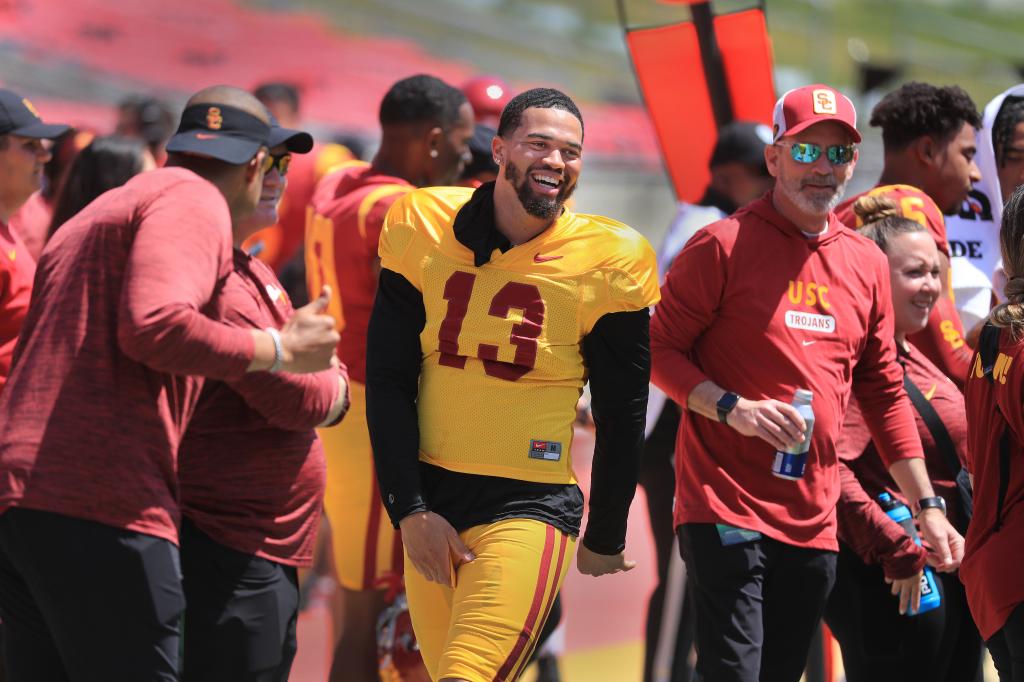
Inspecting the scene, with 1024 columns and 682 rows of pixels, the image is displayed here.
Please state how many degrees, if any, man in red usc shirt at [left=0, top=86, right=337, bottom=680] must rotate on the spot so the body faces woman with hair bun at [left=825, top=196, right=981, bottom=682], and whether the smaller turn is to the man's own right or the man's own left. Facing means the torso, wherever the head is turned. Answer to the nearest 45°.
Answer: approximately 45° to the man's own right

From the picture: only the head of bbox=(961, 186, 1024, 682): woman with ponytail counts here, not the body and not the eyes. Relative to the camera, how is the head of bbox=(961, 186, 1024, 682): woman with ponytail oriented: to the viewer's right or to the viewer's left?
to the viewer's right

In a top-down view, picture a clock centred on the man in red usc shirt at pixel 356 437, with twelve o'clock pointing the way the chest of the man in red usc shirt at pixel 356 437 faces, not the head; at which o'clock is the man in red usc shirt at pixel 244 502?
the man in red usc shirt at pixel 244 502 is roughly at 5 o'clock from the man in red usc shirt at pixel 356 437.

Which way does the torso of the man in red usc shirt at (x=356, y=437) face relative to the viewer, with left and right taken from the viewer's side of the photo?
facing away from the viewer and to the right of the viewer

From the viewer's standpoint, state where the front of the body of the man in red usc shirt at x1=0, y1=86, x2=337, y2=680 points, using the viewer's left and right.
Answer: facing away from the viewer and to the right of the viewer

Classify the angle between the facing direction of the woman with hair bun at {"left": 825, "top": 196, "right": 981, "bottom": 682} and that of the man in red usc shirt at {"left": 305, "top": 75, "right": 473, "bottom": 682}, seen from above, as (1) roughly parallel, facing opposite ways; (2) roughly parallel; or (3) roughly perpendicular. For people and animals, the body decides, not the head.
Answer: roughly perpendicular

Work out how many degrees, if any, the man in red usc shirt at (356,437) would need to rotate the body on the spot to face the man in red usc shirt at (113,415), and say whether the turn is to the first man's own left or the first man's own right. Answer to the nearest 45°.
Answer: approximately 135° to the first man's own right

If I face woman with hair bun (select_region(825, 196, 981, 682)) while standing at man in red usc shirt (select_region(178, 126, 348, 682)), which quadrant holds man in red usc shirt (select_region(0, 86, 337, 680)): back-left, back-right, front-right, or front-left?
back-right

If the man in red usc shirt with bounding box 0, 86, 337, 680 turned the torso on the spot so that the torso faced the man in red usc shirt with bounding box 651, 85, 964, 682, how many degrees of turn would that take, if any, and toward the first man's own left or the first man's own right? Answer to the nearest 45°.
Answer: approximately 45° to the first man's own right

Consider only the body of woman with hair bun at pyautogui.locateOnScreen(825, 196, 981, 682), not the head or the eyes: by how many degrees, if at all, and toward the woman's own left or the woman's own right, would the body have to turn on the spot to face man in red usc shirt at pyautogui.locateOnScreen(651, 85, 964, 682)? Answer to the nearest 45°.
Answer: approximately 90° to the woman's own right

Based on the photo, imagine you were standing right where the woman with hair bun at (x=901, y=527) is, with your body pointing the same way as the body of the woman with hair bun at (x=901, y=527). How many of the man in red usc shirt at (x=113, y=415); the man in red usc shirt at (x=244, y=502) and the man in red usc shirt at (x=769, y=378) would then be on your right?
3
